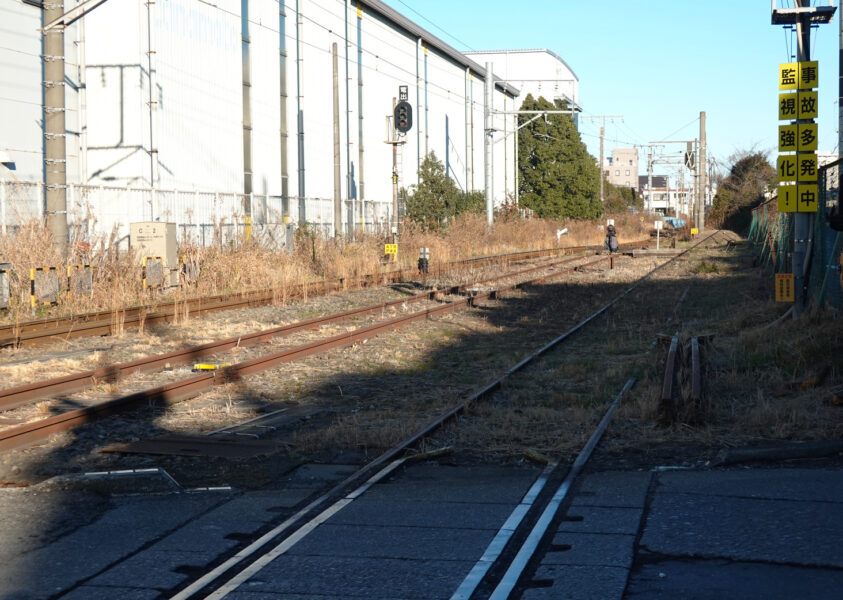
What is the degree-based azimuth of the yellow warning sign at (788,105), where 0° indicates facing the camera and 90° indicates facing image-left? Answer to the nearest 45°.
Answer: approximately 0°

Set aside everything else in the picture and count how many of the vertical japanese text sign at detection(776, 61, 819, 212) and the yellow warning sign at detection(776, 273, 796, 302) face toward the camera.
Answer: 2

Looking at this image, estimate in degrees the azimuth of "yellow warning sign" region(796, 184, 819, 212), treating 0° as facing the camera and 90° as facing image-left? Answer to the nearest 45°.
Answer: approximately 0°
